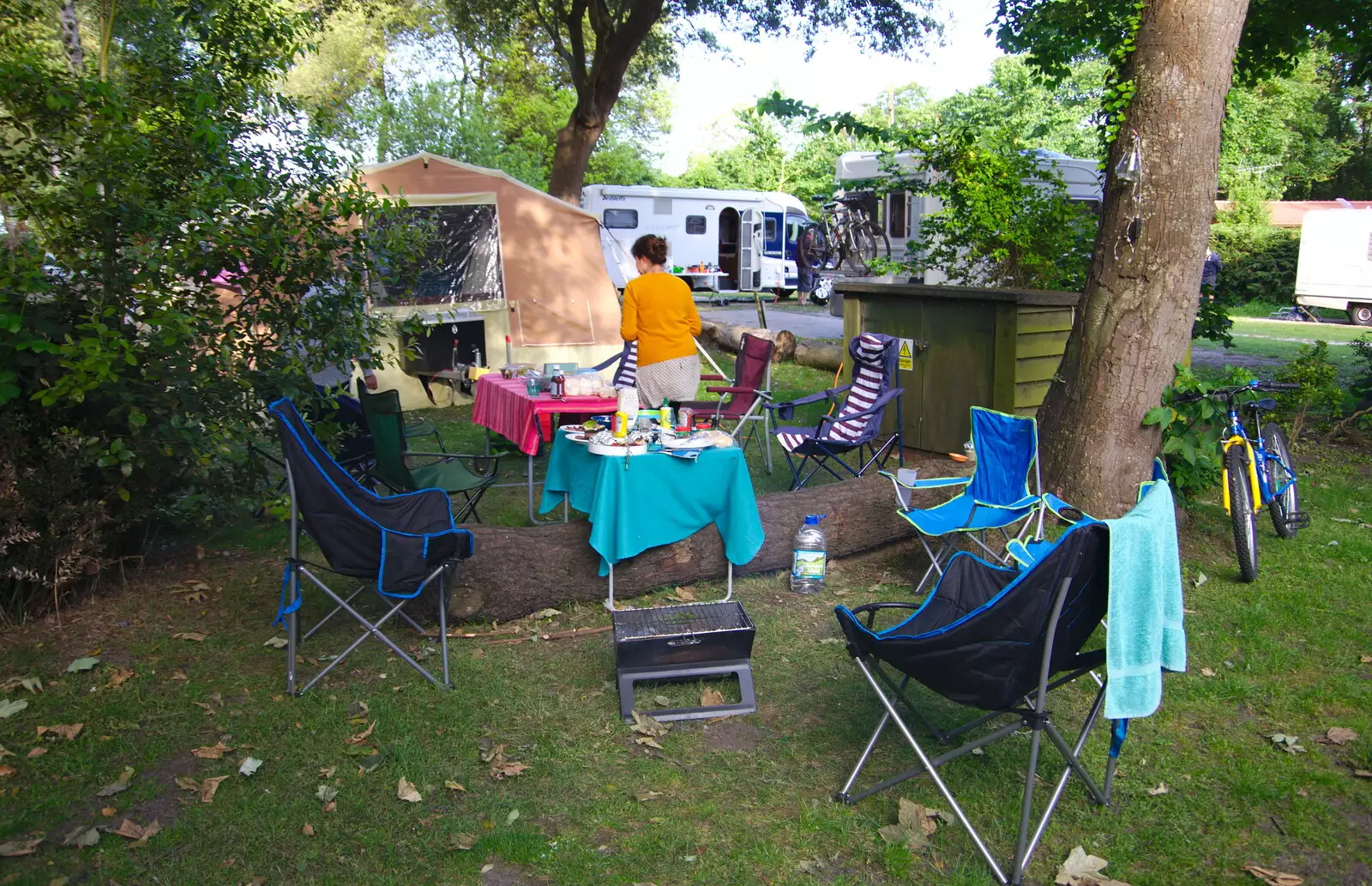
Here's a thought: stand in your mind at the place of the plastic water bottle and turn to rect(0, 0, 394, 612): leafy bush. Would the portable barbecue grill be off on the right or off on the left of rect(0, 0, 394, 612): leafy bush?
left

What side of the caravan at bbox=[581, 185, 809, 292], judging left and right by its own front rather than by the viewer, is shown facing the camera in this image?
right

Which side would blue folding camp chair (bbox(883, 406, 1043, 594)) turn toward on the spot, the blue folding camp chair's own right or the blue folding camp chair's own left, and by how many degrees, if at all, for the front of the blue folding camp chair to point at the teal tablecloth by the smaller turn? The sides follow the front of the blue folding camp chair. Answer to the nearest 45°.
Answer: approximately 45° to the blue folding camp chair's own right

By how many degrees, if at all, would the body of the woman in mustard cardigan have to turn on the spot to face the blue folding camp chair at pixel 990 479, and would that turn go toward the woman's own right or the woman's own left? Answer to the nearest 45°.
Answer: approximately 135° to the woman's own right

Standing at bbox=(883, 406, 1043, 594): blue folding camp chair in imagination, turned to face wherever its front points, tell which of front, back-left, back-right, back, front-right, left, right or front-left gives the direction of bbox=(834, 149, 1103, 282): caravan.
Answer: back-right

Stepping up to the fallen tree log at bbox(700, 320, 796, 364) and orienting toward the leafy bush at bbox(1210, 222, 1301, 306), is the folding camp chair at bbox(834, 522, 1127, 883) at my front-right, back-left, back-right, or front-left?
back-right

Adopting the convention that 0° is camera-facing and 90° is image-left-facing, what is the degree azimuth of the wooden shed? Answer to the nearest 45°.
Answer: approximately 45°

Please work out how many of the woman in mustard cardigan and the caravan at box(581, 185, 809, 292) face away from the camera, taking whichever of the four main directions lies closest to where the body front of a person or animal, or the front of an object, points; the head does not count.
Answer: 1

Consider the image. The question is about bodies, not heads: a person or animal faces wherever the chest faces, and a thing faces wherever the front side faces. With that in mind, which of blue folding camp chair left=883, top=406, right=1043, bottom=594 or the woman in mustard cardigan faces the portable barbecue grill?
the blue folding camp chair

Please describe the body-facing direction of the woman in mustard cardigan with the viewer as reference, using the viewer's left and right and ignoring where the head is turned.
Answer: facing away from the viewer

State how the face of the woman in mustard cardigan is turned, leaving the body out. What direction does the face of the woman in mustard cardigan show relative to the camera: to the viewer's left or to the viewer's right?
to the viewer's left
